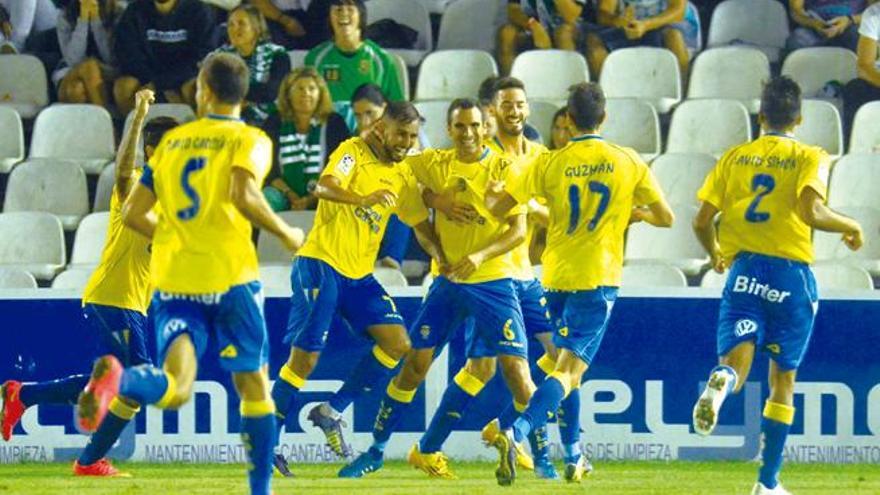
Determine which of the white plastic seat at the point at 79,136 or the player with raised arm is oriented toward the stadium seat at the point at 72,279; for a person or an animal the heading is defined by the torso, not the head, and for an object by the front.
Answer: the white plastic seat

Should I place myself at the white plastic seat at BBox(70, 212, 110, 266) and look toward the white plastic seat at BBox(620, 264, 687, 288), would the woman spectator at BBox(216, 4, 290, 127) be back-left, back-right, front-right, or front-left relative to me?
front-left

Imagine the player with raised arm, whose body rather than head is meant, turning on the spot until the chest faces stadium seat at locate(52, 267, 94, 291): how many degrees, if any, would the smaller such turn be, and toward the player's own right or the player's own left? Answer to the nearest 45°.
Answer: approximately 90° to the player's own left

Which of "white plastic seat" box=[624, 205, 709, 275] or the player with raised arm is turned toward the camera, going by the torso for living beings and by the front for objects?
the white plastic seat

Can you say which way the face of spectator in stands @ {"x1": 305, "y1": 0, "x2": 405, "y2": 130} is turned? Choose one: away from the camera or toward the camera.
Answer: toward the camera

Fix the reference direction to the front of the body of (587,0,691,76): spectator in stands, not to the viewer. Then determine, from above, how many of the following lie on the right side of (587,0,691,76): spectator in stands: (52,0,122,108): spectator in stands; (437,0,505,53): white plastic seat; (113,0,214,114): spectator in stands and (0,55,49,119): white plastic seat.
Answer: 4

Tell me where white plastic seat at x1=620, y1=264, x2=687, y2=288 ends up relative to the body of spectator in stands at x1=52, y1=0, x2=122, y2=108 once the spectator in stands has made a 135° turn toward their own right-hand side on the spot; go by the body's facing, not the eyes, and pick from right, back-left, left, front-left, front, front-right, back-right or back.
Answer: back

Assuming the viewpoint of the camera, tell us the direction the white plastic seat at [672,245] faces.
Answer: facing the viewer

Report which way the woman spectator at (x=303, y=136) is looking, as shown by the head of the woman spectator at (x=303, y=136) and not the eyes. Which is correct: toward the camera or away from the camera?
toward the camera

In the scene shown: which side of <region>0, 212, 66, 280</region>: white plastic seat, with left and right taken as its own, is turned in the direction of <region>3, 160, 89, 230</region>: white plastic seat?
back

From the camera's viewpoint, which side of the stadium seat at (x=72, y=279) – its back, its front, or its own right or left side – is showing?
front

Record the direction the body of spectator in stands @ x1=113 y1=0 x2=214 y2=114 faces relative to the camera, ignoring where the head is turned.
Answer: toward the camera
